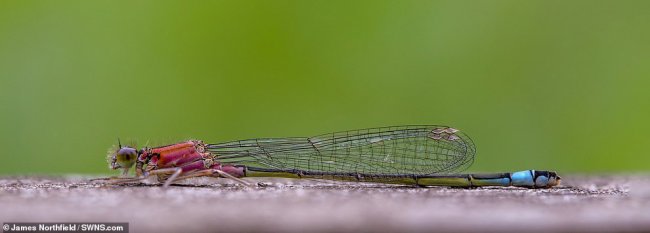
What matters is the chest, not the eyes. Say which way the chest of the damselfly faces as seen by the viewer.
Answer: to the viewer's left
